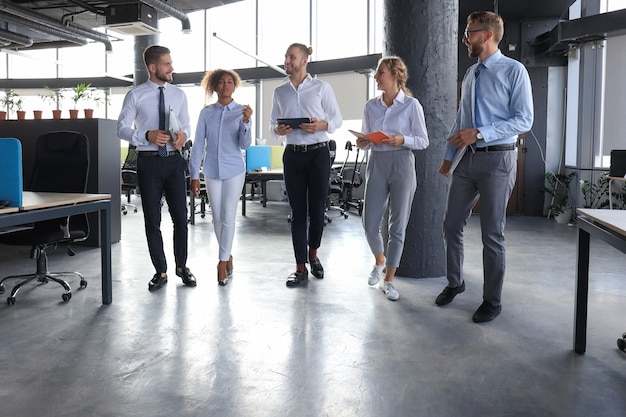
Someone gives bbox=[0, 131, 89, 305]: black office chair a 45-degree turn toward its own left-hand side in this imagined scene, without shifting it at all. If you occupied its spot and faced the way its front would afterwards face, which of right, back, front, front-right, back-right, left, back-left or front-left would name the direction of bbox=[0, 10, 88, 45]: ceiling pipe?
back

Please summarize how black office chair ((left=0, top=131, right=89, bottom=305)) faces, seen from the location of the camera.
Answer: facing the viewer and to the left of the viewer

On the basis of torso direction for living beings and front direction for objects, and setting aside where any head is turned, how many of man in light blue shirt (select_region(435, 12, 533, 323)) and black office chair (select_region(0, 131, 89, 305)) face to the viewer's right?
0

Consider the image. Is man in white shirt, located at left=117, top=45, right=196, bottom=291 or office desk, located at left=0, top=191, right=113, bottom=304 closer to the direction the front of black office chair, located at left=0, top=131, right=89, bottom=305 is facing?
the office desk

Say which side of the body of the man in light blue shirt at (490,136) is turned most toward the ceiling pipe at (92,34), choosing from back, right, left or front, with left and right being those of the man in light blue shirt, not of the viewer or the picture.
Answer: right

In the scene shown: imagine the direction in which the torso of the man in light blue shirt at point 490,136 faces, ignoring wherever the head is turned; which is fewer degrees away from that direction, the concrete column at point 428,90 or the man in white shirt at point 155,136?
the man in white shirt

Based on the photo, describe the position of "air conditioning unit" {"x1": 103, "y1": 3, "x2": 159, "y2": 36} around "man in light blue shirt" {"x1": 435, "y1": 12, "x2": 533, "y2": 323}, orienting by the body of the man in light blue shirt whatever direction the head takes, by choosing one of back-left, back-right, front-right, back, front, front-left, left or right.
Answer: right

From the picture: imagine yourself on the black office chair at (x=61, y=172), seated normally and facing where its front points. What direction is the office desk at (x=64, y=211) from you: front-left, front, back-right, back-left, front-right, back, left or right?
front-left

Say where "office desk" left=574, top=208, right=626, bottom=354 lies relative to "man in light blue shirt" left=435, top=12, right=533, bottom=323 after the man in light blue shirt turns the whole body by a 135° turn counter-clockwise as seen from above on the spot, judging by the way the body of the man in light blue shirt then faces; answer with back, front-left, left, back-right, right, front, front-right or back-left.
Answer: front-right

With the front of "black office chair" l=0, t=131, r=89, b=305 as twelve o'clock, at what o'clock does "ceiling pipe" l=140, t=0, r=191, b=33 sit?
The ceiling pipe is roughly at 5 o'clock from the black office chair.

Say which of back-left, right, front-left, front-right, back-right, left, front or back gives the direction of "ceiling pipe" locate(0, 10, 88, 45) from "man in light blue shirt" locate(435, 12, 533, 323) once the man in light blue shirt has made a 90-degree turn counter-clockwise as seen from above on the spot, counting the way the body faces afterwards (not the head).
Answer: back

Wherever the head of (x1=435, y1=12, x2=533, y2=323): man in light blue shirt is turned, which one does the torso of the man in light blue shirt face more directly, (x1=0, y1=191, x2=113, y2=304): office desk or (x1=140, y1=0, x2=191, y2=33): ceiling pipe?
the office desk
